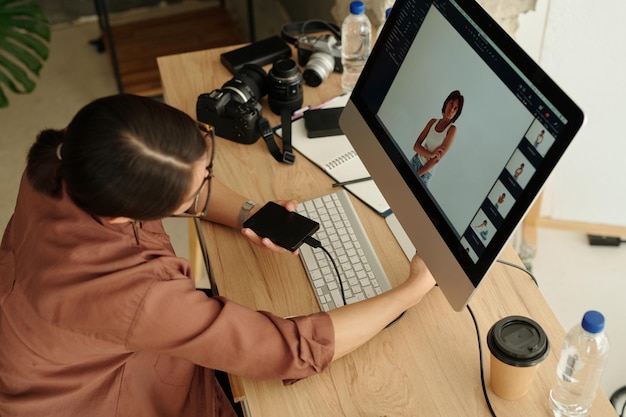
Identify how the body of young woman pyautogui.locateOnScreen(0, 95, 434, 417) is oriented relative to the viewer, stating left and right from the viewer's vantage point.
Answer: facing to the right of the viewer

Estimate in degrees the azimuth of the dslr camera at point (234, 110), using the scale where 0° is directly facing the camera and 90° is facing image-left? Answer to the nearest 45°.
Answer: approximately 225°

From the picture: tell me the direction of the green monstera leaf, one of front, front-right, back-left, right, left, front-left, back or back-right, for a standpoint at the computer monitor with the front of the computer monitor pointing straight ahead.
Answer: right

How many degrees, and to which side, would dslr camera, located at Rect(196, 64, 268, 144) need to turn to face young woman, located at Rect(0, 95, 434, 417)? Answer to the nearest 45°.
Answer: approximately 135° to its right

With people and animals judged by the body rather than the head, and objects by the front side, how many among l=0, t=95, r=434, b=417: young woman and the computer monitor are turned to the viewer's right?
1

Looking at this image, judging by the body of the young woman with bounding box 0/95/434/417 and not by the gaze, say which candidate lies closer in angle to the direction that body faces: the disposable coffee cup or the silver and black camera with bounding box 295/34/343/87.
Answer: the disposable coffee cup

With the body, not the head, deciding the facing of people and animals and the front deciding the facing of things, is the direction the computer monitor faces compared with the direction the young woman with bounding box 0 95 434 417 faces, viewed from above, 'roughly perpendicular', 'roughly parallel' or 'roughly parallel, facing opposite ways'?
roughly parallel, facing opposite ways

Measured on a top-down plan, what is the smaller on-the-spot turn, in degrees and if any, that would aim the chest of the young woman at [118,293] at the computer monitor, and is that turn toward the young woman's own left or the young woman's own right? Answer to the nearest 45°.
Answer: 0° — they already face it

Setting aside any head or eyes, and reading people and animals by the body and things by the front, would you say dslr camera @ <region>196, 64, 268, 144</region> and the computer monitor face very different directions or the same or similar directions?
very different directions

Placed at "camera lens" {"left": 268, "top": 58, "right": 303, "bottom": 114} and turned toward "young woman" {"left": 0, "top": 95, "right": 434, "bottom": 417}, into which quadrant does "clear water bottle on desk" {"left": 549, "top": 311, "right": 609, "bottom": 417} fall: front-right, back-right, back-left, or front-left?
front-left

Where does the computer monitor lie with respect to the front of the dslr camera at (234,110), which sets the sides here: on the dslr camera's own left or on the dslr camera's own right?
on the dslr camera's own right

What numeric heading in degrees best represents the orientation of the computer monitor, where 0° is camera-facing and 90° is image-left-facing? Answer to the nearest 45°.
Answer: approximately 45°

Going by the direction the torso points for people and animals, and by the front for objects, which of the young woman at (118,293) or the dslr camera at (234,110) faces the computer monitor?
the young woman
